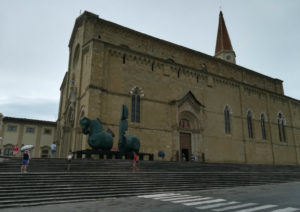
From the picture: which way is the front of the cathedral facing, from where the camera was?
facing the viewer and to the left of the viewer

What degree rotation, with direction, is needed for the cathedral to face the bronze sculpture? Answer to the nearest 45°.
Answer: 0° — it already faces it

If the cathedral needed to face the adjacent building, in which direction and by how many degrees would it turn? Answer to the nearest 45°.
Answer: approximately 45° to its right
